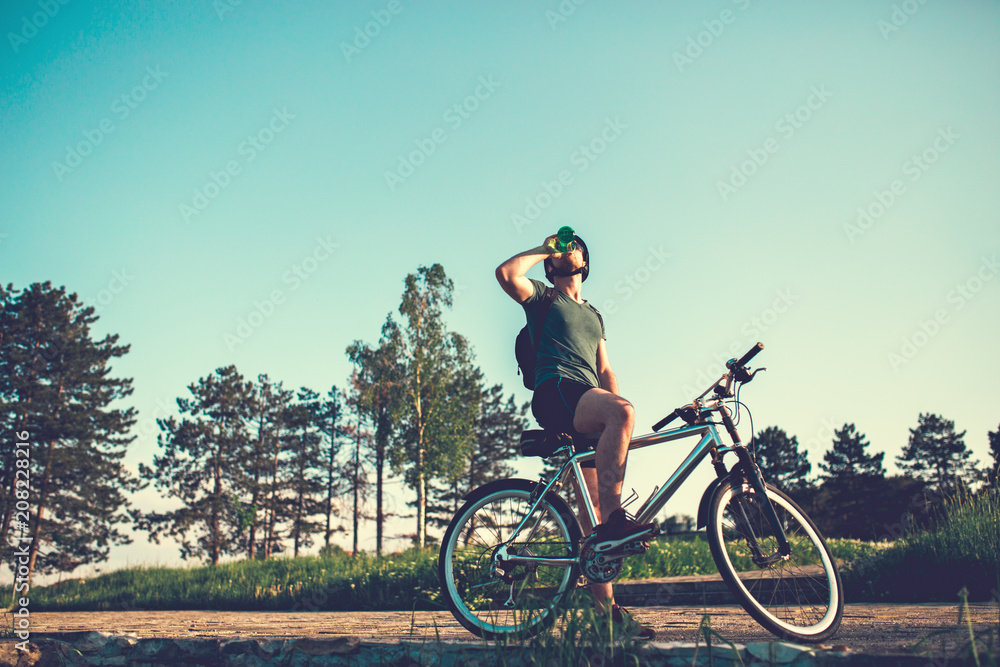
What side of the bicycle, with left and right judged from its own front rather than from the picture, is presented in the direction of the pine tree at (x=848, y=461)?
left

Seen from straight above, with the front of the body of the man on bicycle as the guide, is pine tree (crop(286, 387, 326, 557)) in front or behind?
behind

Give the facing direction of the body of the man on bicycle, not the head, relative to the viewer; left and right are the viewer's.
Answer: facing the viewer and to the right of the viewer

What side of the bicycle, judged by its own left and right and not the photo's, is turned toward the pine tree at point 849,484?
left

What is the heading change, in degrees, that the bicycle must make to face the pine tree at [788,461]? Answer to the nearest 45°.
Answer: approximately 90° to its left

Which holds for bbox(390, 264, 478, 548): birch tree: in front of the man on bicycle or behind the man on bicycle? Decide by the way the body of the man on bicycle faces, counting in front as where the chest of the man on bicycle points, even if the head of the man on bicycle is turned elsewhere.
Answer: behind

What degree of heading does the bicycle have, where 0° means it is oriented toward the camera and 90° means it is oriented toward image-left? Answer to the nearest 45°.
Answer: approximately 270°

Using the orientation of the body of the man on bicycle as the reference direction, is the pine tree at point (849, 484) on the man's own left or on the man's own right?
on the man's own left
